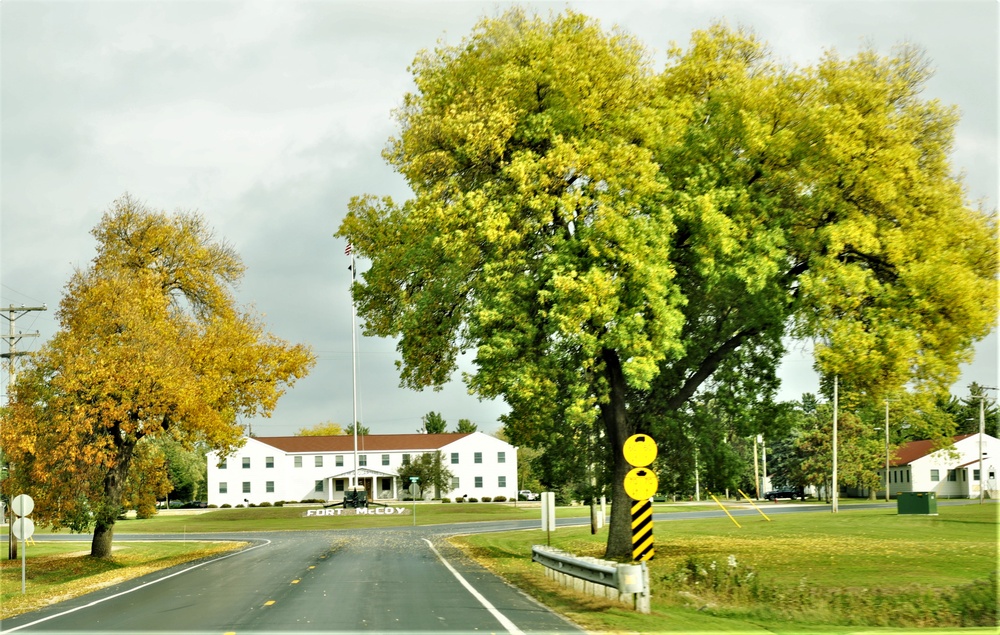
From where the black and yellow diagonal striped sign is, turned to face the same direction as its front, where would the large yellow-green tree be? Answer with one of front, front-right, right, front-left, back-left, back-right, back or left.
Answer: back

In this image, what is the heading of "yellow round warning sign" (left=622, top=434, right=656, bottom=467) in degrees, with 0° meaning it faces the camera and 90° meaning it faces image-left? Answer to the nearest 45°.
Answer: approximately 0°

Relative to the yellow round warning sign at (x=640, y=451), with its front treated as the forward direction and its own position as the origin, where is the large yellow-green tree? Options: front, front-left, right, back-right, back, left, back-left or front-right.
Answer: back

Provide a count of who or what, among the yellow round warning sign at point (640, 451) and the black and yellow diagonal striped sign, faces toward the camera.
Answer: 2

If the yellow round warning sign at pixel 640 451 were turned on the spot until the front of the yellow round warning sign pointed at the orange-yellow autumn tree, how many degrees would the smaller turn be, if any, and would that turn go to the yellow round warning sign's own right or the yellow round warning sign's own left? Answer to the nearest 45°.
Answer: approximately 135° to the yellow round warning sign's own right

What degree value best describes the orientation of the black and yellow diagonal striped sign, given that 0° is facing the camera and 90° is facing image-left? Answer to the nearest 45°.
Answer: approximately 0°
